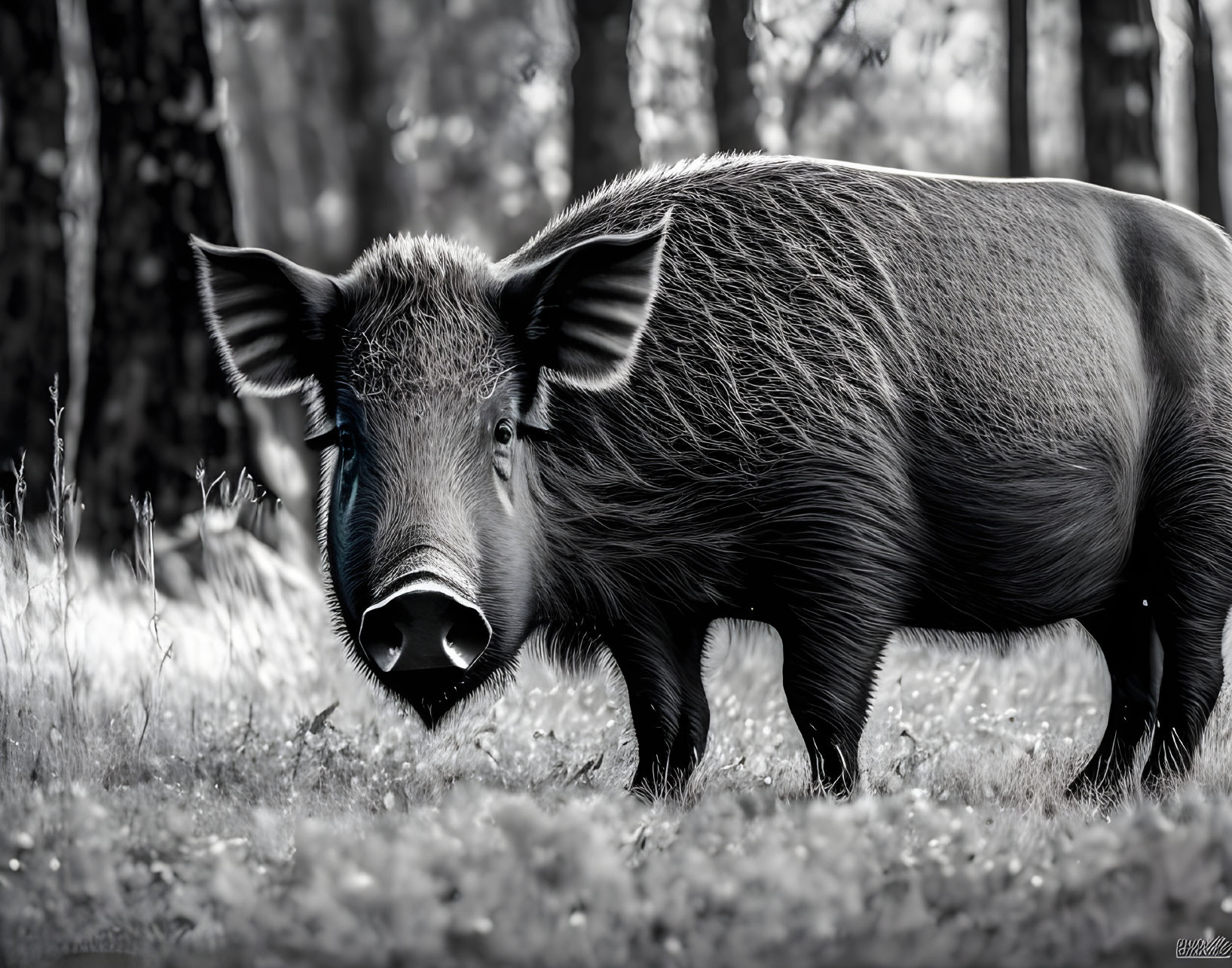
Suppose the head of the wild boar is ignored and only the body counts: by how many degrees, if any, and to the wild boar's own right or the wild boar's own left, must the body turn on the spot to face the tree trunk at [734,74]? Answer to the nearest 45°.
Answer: approximately 135° to the wild boar's own right

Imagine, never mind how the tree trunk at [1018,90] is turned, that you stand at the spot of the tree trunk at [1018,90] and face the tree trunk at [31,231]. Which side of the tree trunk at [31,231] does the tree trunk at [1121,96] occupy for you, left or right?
left

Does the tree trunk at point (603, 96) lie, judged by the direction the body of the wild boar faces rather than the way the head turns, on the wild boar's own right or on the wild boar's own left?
on the wild boar's own right

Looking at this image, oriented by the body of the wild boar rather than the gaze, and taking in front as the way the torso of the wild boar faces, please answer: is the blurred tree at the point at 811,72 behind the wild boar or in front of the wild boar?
behind

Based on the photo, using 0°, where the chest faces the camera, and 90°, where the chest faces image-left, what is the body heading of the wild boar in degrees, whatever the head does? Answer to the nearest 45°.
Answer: approximately 45°

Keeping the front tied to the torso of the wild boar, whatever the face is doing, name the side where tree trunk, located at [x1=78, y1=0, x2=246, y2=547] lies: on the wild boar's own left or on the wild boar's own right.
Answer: on the wild boar's own right

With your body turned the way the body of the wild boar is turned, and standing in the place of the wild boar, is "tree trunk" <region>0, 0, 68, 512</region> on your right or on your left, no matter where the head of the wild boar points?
on your right
